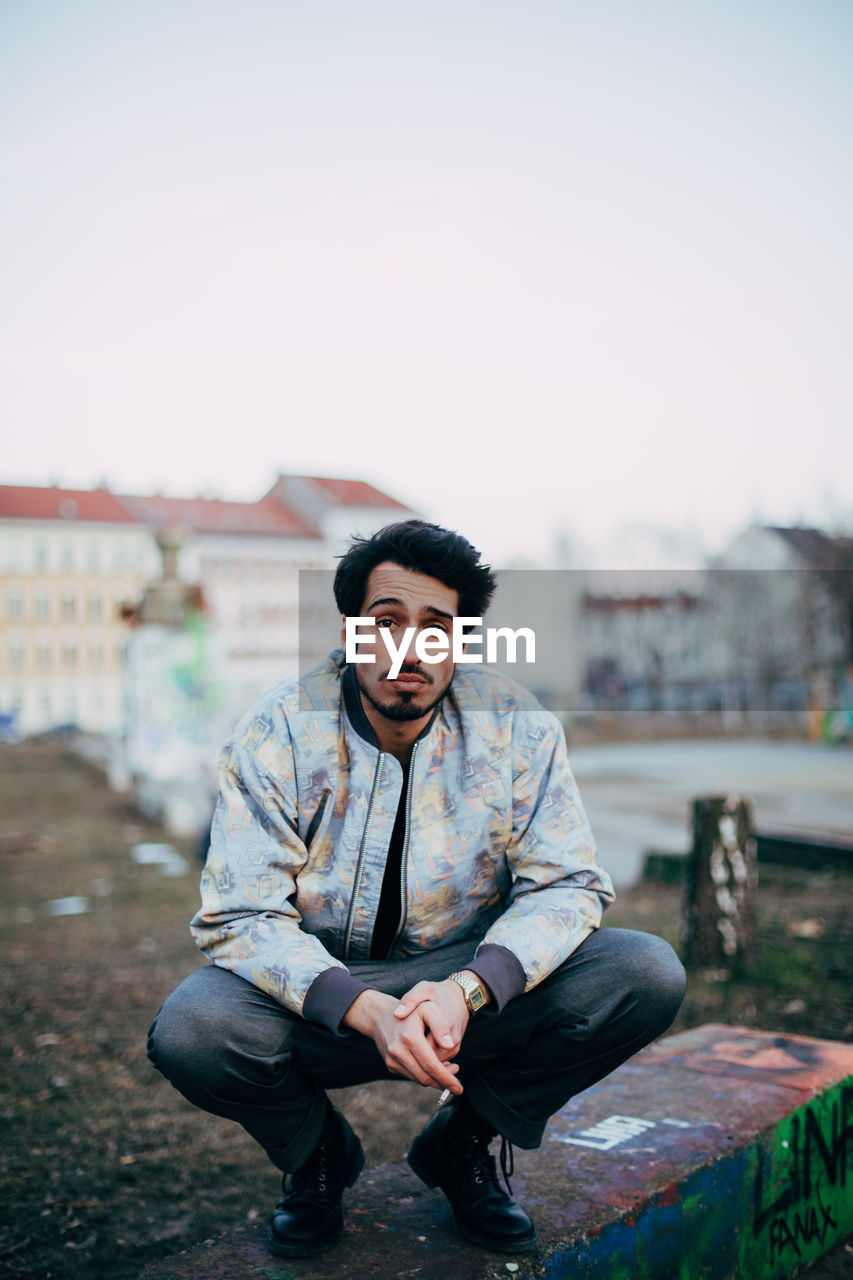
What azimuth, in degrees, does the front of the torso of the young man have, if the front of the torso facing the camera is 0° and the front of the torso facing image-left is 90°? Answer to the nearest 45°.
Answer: approximately 0°

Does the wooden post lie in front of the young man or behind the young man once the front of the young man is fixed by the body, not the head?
behind
